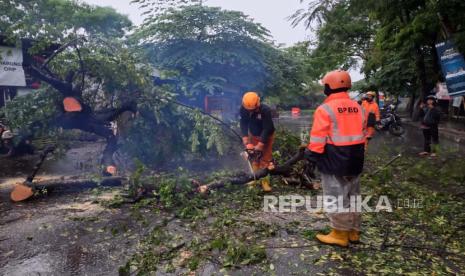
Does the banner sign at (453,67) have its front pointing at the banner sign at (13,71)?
no

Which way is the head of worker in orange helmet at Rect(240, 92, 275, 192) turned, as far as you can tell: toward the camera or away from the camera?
toward the camera

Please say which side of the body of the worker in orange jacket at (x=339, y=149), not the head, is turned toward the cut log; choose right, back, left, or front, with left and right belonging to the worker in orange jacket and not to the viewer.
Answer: front

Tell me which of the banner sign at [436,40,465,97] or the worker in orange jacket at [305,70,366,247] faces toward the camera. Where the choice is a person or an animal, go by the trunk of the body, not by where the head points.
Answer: the banner sign

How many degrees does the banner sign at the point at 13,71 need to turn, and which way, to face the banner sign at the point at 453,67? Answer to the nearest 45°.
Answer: approximately 45° to its left

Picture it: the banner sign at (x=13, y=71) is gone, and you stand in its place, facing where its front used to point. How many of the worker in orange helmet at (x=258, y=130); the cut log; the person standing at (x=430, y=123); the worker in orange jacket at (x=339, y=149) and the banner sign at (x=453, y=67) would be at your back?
0

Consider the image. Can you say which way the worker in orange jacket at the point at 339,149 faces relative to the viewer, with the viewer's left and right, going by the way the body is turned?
facing away from the viewer and to the left of the viewer

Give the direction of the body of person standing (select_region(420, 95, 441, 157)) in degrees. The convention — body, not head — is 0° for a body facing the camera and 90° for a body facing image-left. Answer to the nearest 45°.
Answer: approximately 45°

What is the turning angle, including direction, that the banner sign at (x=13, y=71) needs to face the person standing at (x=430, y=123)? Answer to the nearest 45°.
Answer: approximately 45° to its left

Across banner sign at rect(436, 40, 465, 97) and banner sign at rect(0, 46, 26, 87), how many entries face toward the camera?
2

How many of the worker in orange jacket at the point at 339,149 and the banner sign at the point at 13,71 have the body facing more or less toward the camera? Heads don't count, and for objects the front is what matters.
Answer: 1

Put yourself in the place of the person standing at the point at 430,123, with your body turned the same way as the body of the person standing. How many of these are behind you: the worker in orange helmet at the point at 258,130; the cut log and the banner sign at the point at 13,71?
0

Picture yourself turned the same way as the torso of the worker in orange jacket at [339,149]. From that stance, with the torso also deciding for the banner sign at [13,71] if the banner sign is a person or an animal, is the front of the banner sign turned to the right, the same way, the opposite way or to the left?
the opposite way

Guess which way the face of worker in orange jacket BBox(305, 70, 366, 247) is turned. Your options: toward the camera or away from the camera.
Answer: away from the camera

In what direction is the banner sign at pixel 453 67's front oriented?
toward the camera

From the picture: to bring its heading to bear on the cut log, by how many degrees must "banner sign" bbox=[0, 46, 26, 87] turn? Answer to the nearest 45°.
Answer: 0° — it already faces it
